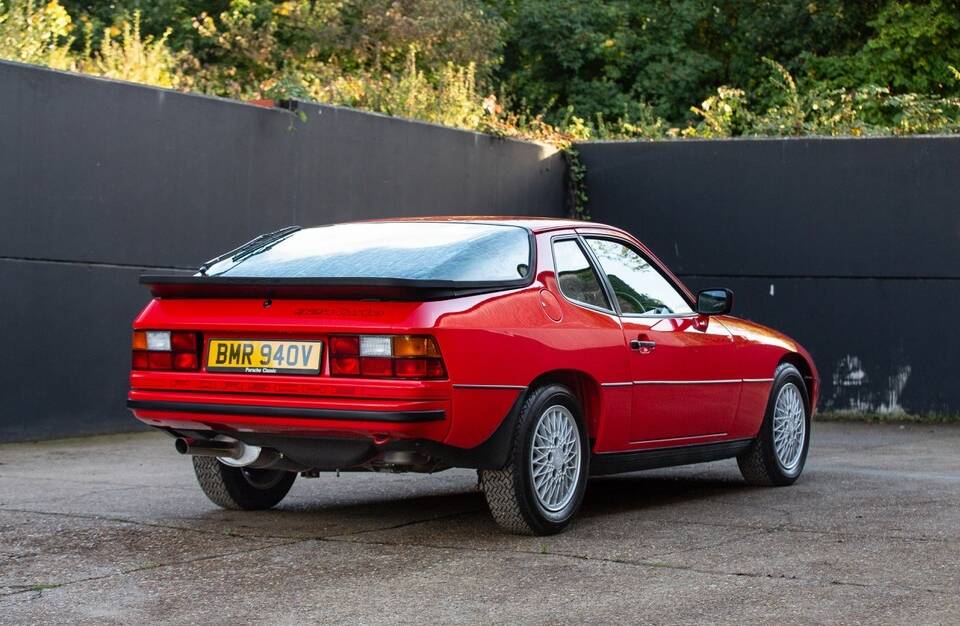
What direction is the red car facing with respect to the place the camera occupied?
facing away from the viewer and to the right of the viewer
